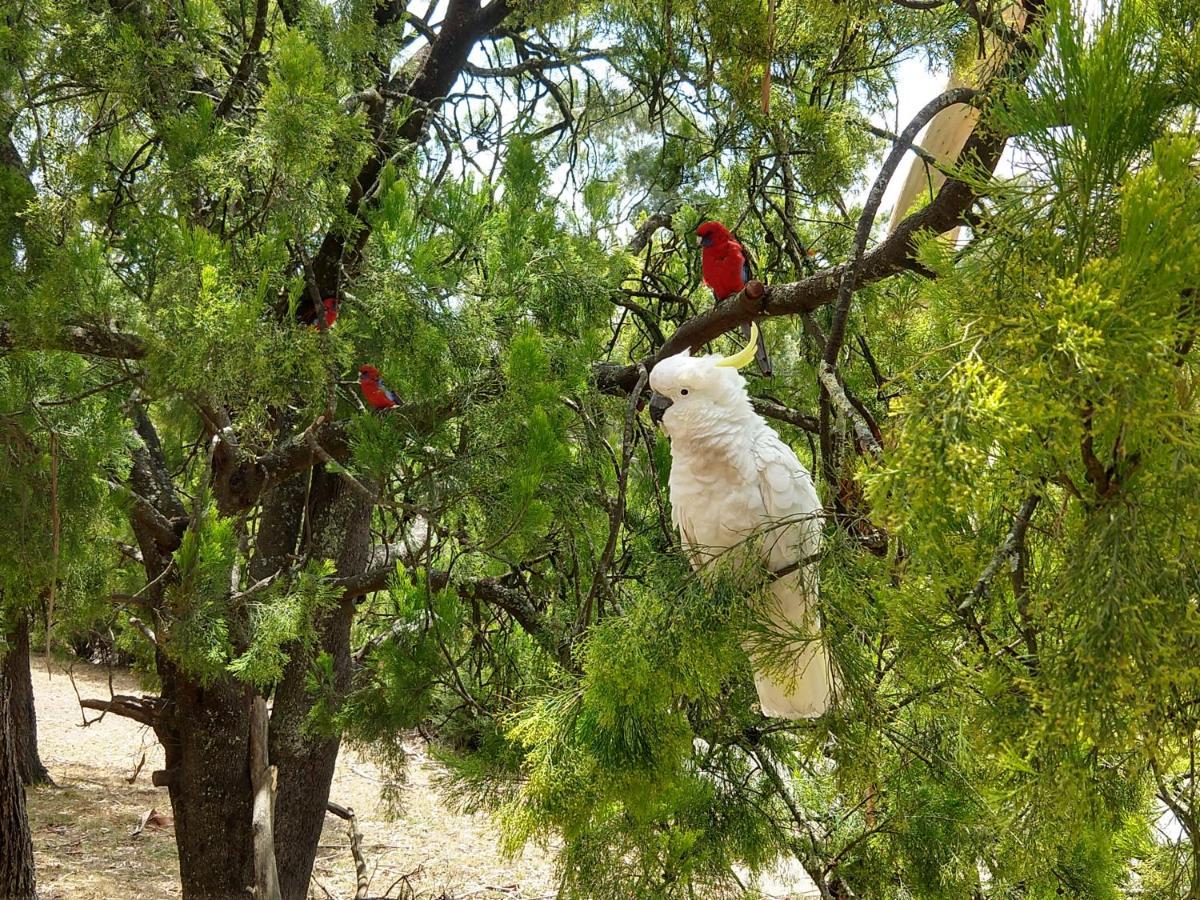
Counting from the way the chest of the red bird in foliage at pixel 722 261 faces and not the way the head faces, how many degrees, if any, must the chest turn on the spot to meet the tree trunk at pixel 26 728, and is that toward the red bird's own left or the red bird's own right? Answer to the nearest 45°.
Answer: approximately 90° to the red bird's own right

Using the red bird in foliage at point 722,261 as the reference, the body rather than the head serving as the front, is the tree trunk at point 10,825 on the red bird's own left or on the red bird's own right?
on the red bird's own right

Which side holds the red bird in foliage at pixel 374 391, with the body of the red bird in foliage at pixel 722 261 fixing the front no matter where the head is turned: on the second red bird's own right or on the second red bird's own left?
on the second red bird's own right

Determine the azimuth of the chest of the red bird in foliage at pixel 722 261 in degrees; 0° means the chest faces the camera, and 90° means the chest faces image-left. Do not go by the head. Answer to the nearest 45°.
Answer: approximately 45°

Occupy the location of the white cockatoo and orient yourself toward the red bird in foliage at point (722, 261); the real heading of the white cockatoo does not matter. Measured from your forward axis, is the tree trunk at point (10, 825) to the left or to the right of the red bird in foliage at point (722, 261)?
left
